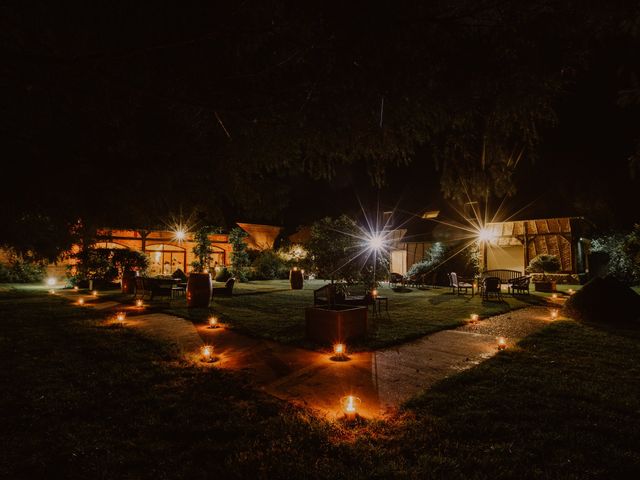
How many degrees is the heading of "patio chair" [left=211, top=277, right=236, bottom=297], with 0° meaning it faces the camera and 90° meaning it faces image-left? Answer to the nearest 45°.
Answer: approximately 90°

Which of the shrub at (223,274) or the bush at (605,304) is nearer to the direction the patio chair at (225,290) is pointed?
the shrub

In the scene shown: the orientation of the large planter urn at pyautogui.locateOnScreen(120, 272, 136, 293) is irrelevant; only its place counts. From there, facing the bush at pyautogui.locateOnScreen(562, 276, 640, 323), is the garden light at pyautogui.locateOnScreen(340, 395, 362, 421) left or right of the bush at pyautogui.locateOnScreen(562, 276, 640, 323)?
right

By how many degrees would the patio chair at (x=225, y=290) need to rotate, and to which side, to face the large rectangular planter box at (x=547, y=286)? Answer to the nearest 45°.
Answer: approximately 180°

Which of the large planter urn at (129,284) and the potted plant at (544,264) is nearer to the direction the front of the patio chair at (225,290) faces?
the large planter urn

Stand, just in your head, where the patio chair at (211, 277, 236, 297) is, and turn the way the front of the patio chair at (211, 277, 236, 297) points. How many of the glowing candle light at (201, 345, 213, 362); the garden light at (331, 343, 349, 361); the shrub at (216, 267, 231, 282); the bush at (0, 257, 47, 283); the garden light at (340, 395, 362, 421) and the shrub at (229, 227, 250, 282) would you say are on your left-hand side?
3

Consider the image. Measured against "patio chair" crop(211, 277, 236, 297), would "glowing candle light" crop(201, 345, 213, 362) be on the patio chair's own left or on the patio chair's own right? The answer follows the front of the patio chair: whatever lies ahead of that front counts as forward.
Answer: on the patio chair's own left

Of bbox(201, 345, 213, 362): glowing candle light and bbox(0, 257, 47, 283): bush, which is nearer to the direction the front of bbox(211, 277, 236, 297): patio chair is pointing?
the bush

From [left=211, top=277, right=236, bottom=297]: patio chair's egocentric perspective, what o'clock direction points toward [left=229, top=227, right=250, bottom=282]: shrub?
The shrub is roughly at 3 o'clock from the patio chair.

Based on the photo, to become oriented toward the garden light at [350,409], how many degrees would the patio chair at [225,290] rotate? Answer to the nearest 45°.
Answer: approximately 90° to its left

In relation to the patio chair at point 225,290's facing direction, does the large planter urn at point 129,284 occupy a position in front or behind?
in front
